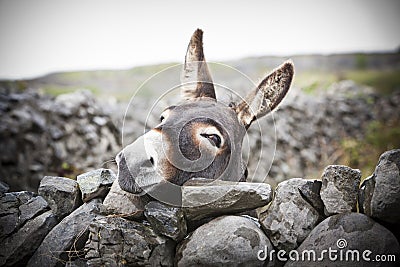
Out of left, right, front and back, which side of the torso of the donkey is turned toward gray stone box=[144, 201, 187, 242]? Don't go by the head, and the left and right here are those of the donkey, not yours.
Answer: front

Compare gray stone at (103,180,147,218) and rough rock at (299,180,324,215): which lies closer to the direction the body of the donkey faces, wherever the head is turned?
the gray stone

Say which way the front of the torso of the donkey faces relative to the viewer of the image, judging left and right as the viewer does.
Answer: facing the viewer and to the left of the viewer

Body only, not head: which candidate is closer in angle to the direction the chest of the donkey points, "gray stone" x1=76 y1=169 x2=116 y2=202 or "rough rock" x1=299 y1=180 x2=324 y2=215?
the gray stone

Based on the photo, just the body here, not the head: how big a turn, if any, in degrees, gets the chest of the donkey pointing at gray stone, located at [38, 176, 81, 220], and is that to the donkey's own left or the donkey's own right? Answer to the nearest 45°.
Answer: approximately 45° to the donkey's own right

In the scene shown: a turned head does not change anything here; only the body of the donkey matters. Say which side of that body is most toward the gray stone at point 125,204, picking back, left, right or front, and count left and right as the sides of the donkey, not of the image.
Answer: front

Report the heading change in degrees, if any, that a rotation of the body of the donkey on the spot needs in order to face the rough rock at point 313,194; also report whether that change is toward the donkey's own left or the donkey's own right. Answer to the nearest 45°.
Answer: approximately 90° to the donkey's own left
